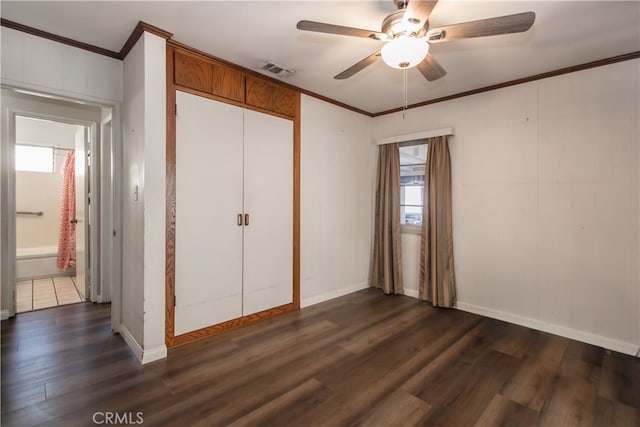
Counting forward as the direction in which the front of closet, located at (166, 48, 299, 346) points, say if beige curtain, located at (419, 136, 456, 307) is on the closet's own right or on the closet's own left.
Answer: on the closet's own left

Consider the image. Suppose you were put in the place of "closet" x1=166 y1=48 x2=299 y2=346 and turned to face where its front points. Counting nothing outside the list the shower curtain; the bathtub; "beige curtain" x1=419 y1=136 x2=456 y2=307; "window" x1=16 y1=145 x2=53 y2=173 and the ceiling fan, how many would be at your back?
3

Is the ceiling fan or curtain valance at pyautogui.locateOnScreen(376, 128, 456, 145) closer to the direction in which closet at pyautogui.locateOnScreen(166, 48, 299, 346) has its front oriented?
the ceiling fan

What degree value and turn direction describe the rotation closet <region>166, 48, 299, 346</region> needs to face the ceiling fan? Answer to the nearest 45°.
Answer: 0° — it already faces it

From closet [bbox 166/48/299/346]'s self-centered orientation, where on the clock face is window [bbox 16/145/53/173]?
The window is roughly at 6 o'clock from the closet.

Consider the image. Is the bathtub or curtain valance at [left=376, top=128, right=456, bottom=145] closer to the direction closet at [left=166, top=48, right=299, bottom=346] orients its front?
the curtain valance

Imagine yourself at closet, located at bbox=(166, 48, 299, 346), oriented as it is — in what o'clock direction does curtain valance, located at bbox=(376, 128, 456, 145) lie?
The curtain valance is roughly at 10 o'clock from the closet.

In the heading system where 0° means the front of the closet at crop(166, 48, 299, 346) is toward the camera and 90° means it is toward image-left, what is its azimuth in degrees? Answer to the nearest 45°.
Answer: approximately 315°
